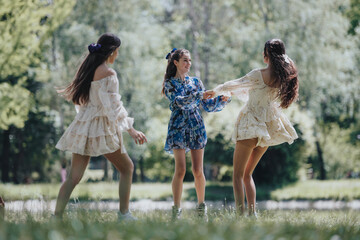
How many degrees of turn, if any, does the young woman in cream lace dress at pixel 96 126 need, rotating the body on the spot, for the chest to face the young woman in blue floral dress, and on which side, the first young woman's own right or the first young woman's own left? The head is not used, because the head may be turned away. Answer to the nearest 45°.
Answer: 0° — they already face them

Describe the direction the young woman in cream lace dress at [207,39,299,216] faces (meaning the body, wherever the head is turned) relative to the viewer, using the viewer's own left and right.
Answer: facing away from the viewer and to the left of the viewer

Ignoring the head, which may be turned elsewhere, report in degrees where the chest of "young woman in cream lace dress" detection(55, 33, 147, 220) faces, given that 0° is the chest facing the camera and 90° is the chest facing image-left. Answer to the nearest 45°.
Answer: approximately 225°

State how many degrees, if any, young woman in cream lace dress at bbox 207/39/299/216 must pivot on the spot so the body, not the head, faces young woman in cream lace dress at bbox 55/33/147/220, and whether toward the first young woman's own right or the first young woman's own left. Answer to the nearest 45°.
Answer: approximately 90° to the first young woman's own left

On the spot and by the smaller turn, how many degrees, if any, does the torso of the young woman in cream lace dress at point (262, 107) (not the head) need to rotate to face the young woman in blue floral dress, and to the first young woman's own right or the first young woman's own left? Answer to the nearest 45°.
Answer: approximately 45° to the first young woman's own left

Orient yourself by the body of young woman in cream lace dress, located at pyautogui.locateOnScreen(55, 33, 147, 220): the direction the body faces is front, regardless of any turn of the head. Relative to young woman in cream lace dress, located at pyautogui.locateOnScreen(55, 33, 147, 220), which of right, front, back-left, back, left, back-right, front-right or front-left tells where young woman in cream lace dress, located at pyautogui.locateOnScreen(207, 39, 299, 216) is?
front-right

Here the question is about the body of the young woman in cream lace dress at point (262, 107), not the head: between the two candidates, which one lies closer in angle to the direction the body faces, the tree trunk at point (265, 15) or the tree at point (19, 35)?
the tree

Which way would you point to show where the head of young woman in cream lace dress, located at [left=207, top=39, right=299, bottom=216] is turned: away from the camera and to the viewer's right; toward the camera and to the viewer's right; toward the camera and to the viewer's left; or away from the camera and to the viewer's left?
away from the camera and to the viewer's left

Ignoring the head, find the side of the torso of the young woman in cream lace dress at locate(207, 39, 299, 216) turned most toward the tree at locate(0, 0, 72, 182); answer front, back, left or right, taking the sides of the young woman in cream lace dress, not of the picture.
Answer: front

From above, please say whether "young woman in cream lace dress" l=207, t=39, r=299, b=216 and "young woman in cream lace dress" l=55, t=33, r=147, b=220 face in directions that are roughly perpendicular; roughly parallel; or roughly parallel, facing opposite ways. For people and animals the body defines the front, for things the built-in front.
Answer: roughly perpendicular

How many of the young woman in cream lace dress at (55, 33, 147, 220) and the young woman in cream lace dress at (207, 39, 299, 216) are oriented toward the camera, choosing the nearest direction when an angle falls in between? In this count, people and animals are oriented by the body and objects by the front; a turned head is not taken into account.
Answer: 0
